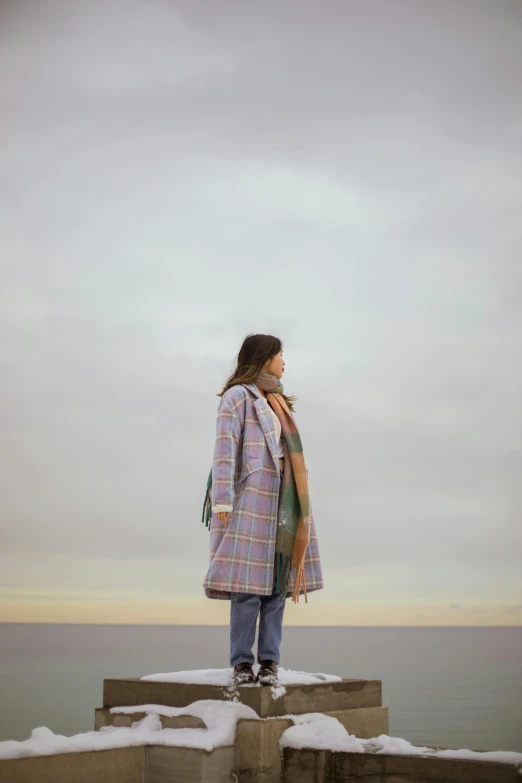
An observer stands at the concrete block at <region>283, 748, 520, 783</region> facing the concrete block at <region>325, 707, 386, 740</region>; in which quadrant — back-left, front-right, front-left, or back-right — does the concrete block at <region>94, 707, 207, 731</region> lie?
front-left

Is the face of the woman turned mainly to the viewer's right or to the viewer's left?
to the viewer's right

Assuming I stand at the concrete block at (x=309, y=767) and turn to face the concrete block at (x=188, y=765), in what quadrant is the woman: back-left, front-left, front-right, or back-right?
front-right

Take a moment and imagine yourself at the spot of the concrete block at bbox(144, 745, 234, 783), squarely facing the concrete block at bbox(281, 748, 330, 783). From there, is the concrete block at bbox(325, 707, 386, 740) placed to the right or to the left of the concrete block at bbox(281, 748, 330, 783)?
left

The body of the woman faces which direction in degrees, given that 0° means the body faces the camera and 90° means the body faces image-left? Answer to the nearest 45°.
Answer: approximately 315°
